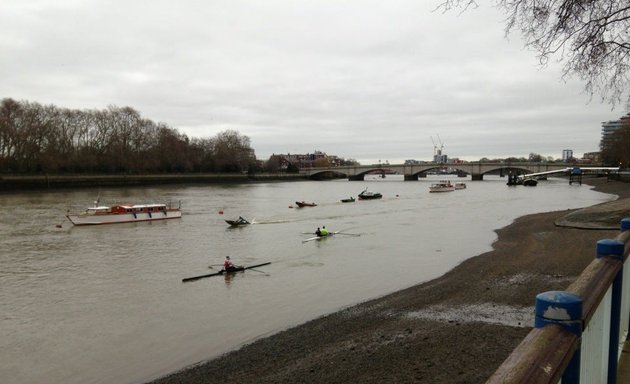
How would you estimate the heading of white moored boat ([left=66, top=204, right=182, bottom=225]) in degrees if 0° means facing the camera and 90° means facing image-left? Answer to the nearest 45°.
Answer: approximately 90°

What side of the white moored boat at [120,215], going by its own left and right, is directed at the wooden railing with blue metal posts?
left
